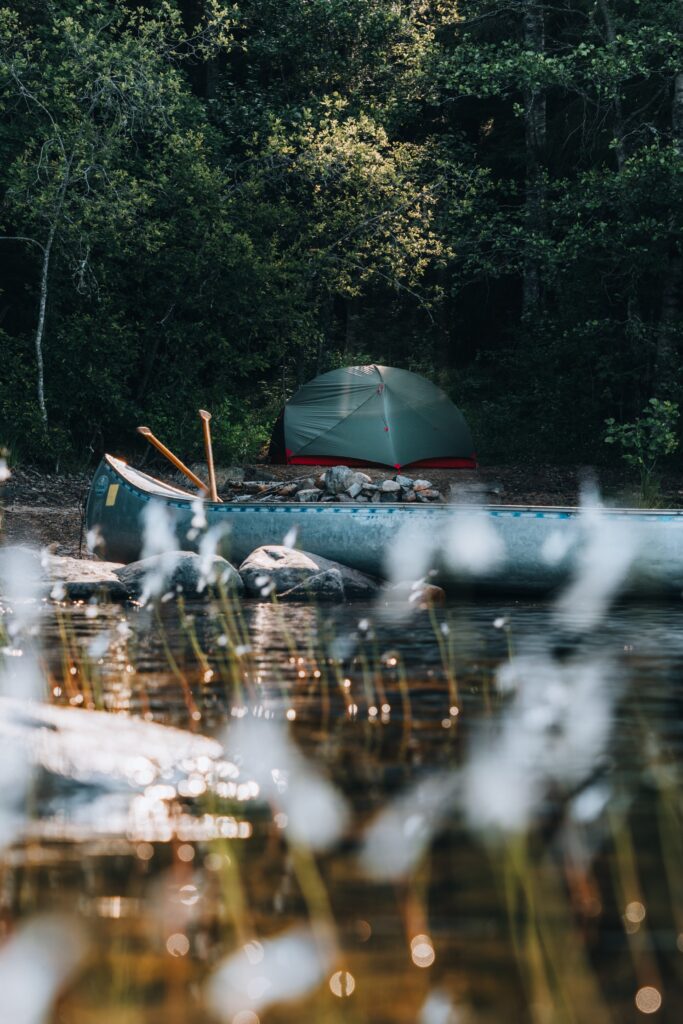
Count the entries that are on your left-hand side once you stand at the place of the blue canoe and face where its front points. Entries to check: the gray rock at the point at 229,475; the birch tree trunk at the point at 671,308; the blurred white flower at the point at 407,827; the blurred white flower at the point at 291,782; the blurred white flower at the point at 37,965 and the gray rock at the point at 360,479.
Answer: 3

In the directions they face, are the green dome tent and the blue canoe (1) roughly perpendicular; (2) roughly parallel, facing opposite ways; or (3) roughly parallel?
roughly perpendicular

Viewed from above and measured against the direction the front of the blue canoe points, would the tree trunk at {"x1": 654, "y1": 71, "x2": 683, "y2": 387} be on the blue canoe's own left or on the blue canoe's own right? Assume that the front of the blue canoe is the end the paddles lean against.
on the blue canoe's own right

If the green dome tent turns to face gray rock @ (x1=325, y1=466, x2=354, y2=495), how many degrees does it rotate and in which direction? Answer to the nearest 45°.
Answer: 0° — it already faces it

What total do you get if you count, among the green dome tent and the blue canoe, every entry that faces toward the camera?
1

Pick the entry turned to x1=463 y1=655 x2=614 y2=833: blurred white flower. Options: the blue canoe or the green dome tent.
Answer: the green dome tent

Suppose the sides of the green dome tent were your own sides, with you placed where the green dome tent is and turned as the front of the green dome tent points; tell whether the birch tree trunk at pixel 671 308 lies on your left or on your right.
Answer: on your left

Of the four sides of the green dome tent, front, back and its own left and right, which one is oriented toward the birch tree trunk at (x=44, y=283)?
right

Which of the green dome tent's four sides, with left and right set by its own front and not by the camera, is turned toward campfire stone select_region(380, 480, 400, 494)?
front

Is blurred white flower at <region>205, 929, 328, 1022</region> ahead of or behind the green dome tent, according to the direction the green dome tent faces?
ahead

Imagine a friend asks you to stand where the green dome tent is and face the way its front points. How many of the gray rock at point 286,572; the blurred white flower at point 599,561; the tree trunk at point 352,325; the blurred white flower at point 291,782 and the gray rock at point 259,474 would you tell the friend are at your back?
1

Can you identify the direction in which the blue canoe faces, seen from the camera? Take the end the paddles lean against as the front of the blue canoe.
facing to the left of the viewer

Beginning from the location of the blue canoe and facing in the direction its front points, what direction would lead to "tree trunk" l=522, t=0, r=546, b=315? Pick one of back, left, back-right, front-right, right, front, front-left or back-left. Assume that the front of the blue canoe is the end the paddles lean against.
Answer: right

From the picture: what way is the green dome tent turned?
toward the camera
